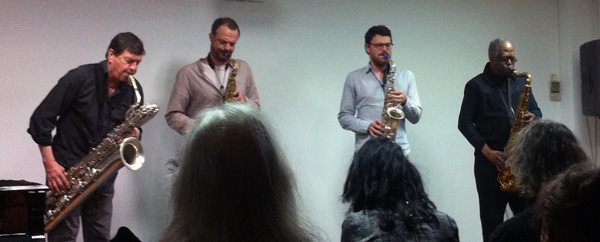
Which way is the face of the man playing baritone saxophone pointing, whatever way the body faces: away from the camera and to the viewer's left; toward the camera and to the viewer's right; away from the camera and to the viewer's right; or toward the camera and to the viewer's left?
toward the camera and to the viewer's right

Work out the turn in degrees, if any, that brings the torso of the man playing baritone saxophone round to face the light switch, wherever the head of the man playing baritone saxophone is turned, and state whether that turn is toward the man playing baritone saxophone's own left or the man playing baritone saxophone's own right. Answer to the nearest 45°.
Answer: approximately 45° to the man playing baritone saxophone's own left

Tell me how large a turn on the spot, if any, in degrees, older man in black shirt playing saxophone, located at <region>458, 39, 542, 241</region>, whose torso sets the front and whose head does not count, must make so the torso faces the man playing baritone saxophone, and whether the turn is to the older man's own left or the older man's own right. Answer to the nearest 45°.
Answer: approximately 90° to the older man's own right

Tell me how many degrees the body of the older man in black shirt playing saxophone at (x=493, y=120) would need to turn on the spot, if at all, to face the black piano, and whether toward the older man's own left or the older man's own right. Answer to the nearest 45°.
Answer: approximately 90° to the older man's own right

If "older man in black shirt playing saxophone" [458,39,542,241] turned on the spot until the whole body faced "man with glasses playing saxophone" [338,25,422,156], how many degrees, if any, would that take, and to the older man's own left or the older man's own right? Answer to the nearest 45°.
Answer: approximately 135° to the older man's own right

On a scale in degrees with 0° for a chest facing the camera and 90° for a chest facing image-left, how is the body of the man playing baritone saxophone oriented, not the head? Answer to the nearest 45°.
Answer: approximately 315°
